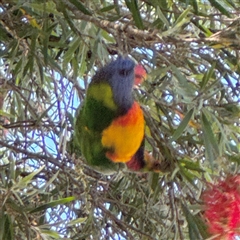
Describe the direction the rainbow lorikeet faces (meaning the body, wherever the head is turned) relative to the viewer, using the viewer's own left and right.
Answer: facing to the right of the viewer
